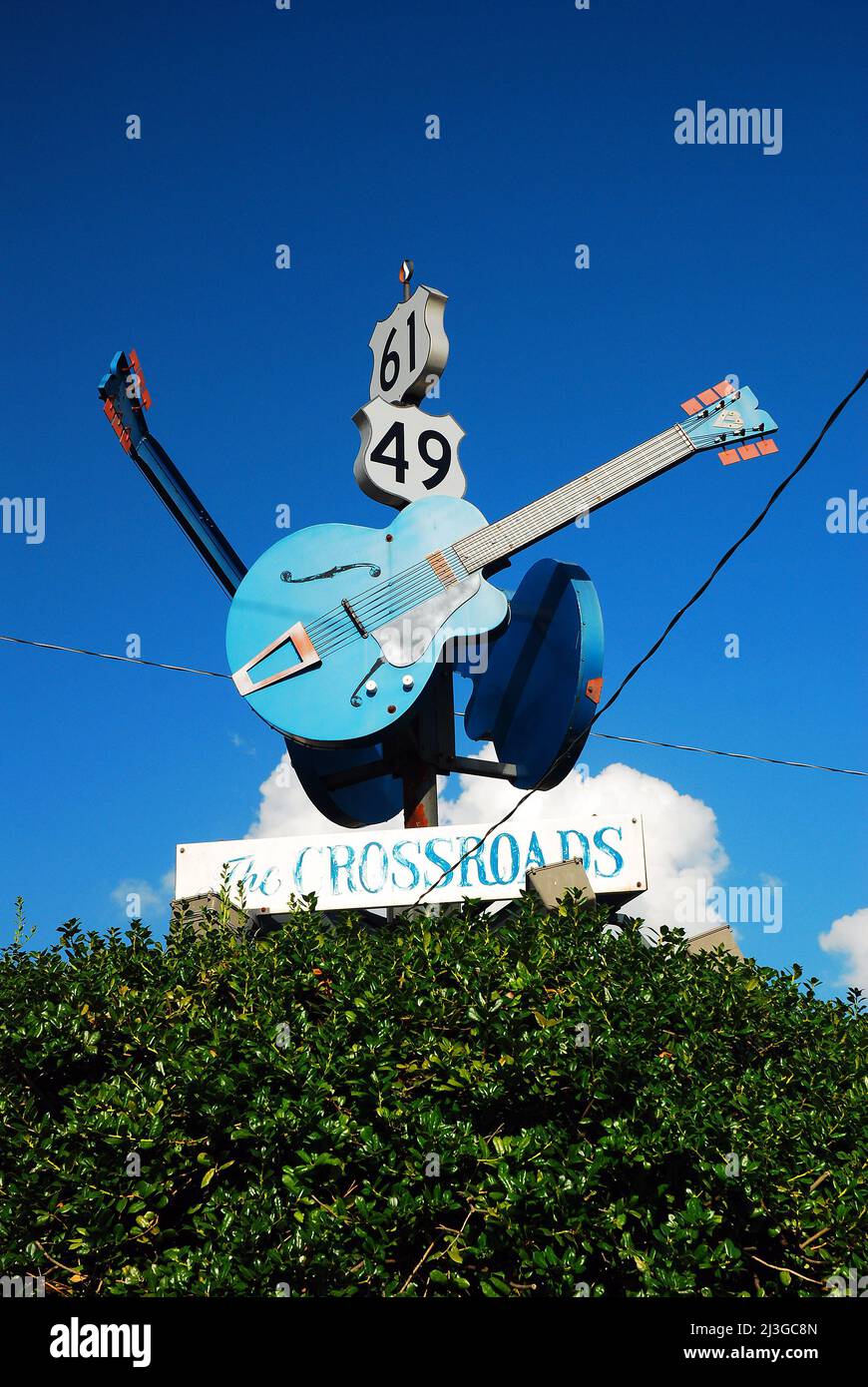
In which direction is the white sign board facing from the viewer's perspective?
toward the camera

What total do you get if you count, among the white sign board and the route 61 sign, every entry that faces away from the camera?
0

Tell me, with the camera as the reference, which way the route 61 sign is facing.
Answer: facing the viewer and to the left of the viewer
